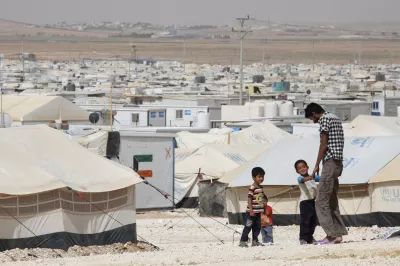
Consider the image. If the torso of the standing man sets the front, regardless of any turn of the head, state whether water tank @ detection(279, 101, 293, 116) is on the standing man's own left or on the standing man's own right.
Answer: on the standing man's own right

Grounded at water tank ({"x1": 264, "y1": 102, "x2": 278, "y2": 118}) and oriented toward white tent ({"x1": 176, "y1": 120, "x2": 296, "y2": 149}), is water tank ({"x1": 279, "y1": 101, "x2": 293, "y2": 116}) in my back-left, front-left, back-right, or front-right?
back-left

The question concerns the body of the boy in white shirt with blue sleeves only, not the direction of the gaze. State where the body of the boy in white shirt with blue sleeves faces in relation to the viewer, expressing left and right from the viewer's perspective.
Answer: facing the viewer

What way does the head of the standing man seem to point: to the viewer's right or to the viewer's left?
to the viewer's left

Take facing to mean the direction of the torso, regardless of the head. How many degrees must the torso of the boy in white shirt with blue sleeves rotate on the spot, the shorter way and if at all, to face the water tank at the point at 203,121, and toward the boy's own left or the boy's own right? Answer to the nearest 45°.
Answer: approximately 180°

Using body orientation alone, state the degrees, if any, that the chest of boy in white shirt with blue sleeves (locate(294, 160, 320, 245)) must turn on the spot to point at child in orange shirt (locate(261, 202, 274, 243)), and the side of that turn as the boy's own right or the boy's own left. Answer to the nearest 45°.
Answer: approximately 135° to the boy's own right

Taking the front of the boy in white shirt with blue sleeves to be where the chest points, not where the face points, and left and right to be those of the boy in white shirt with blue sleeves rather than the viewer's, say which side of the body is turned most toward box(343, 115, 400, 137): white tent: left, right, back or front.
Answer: back

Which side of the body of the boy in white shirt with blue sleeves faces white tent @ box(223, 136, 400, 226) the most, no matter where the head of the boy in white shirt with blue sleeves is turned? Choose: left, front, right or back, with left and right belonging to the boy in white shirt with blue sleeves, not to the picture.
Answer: back

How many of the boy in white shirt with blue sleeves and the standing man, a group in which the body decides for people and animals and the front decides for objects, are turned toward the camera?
1

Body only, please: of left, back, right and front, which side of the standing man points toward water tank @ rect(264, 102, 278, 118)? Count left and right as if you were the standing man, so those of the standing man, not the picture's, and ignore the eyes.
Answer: right

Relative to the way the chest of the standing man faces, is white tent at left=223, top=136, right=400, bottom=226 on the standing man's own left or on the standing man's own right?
on the standing man's own right

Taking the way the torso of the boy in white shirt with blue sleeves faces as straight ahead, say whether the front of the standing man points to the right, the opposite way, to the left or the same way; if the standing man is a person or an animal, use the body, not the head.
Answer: to the right

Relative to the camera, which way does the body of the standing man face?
to the viewer's left
